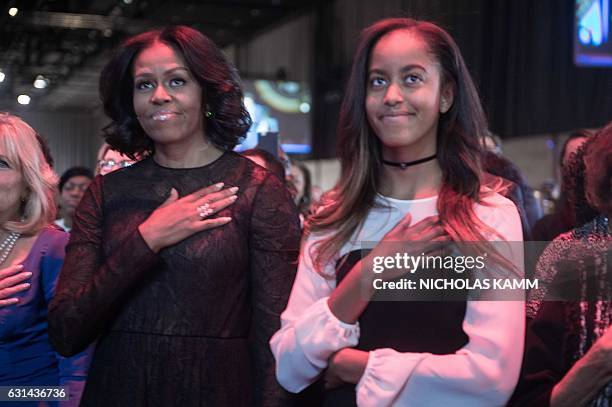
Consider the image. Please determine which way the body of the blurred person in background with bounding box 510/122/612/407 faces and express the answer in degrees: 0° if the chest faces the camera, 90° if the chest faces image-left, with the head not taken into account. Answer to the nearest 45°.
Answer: approximately 0°

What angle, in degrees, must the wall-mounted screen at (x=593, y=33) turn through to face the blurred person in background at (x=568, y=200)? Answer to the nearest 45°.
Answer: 0° — it already faces them

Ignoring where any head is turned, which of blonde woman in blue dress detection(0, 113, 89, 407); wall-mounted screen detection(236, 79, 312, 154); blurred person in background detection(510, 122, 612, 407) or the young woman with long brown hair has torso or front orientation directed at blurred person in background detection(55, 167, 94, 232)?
the wall-mounted screen

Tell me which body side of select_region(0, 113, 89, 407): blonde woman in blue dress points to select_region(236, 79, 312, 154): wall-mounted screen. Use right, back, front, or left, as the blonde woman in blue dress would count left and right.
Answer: back

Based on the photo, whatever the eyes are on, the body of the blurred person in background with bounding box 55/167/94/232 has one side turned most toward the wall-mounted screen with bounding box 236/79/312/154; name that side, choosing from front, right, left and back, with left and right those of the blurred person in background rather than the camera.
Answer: back

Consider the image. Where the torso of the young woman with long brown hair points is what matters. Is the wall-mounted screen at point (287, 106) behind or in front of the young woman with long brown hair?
behind
